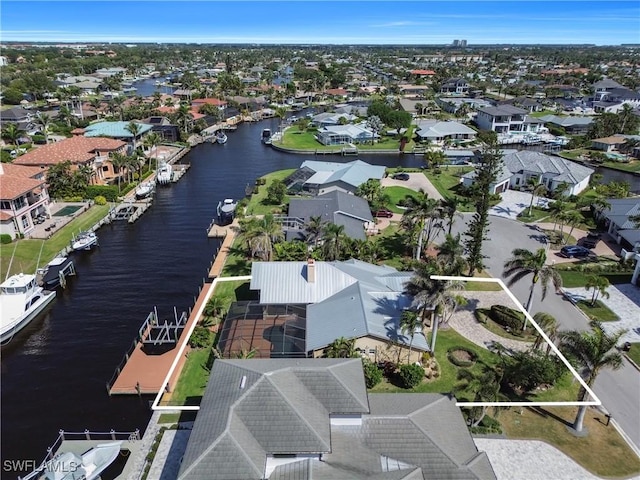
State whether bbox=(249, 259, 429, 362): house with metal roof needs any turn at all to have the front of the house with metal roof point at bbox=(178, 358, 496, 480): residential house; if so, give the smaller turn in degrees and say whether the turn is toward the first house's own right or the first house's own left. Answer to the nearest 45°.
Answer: approximately 90° to the first house's own right

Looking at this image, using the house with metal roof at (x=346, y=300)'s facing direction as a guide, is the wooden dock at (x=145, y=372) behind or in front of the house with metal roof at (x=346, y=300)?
behind

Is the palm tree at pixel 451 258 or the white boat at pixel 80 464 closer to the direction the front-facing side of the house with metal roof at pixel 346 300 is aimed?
the palm tree

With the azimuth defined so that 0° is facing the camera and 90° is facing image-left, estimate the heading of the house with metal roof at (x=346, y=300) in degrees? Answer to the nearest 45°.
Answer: approximately 270°

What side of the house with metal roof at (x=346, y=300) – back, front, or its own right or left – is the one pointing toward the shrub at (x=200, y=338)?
back

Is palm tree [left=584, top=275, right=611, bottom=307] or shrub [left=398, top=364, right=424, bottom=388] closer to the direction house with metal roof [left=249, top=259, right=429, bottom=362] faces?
the palm tree

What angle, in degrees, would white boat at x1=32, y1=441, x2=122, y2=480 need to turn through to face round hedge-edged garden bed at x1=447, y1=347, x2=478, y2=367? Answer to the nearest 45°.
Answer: approximately 45° to its right

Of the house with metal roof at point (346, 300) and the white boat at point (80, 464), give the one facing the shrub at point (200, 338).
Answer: the white boat

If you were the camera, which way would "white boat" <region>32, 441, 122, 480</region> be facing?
facing away from the viewer and to the right of the viewer

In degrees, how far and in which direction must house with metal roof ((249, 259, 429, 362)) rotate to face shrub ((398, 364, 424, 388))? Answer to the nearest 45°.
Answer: approximately 45° to its right

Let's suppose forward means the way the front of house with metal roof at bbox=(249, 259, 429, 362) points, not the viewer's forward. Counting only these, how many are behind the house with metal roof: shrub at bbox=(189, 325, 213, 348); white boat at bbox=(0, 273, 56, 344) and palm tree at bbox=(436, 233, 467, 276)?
2

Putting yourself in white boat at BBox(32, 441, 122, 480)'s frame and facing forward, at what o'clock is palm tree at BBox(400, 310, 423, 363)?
The palm tree is roughly at 2 o'clock from the white boat.

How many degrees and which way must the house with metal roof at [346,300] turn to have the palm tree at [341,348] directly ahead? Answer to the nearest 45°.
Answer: approximately 90° to its right
